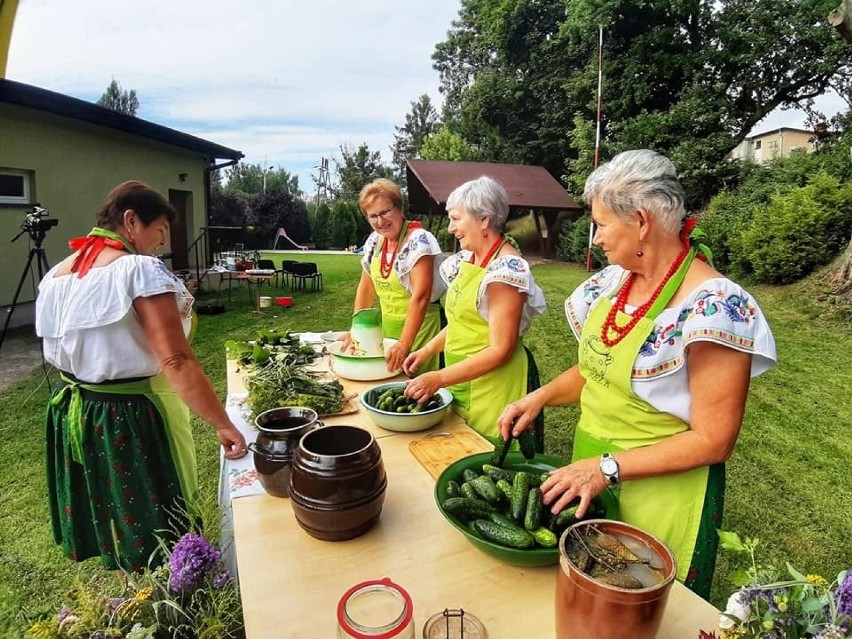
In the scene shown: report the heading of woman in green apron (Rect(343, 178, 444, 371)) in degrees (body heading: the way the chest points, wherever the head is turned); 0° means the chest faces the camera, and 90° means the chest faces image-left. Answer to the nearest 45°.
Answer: approximately 45°

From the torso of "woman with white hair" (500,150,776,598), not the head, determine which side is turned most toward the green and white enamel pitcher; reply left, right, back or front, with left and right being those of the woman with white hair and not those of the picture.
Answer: right

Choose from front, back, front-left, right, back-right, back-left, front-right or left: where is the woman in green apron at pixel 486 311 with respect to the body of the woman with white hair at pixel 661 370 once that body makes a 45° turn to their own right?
front-right

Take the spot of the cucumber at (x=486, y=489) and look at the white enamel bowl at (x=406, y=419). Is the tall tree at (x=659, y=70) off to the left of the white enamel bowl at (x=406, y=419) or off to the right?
right

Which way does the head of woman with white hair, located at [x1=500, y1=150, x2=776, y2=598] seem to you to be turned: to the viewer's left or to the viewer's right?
to the viewer's left

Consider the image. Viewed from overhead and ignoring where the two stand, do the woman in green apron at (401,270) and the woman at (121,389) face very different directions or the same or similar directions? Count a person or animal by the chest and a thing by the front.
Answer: very different directions

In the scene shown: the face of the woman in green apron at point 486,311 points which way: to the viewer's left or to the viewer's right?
to the viewer's left

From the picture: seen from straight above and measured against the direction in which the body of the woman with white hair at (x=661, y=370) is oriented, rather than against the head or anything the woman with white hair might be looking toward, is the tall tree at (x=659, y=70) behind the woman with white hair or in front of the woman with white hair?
behind

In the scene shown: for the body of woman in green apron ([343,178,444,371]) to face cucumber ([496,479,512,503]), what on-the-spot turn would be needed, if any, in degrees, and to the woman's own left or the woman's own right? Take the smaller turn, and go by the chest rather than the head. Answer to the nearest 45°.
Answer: approximately 45° to the woman's own left

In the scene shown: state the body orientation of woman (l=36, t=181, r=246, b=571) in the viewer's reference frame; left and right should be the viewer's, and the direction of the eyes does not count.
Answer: facing away from the viewer and to the right of the viewer
